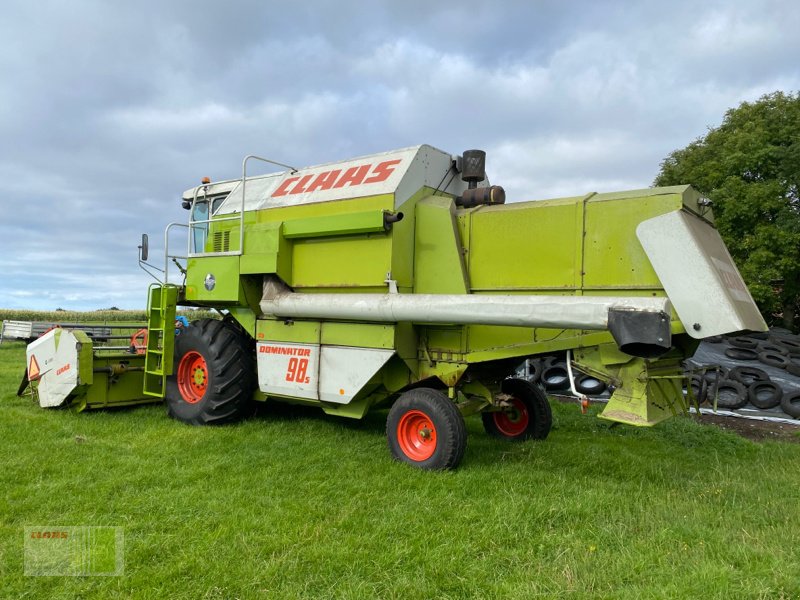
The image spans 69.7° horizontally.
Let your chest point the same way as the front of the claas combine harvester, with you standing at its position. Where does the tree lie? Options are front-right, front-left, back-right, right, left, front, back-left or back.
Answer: right

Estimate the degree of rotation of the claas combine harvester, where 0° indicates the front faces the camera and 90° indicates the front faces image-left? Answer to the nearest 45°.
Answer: approximately 135°
